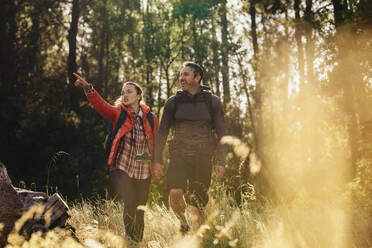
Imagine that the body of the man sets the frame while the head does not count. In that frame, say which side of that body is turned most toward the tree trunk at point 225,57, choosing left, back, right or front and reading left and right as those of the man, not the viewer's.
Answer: back

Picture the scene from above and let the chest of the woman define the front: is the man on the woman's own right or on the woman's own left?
on the woman's own left

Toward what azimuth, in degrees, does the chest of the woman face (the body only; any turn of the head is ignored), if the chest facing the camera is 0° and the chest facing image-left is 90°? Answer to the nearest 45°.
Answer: approximately 0°

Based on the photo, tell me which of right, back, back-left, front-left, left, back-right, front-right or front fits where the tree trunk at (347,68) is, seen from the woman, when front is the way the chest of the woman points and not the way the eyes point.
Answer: back-left

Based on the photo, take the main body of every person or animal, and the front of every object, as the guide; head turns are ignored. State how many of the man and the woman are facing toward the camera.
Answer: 2

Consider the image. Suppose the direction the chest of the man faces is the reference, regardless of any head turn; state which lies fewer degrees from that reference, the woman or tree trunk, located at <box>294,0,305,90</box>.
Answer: the woman

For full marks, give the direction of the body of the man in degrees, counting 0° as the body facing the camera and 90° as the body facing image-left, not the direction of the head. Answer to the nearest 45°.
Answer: approximately 0°

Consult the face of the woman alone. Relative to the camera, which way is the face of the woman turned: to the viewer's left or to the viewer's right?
to the viewer's left

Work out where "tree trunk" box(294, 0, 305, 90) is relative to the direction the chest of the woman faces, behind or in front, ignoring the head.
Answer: behind

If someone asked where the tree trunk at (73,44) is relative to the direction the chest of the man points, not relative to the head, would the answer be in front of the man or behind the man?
behind
